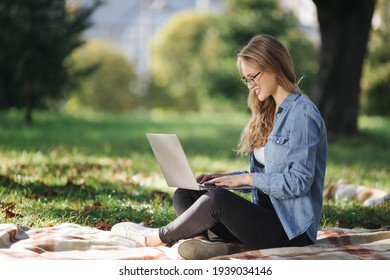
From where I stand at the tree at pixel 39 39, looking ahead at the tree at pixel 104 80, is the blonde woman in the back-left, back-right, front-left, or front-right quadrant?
back-right

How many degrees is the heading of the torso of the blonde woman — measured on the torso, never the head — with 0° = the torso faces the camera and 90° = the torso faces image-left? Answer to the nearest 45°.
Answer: approximately 90°

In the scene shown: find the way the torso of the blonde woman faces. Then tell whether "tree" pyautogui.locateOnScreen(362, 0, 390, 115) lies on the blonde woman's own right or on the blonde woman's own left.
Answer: on the blonde woman's own right

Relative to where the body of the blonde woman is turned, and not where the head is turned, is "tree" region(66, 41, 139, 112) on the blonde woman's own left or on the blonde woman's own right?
on the blonde woman's own right

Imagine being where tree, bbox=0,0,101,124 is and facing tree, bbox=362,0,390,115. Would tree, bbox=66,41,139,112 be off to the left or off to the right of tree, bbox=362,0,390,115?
left

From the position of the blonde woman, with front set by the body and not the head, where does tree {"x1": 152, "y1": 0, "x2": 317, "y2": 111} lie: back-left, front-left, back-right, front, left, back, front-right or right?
right
